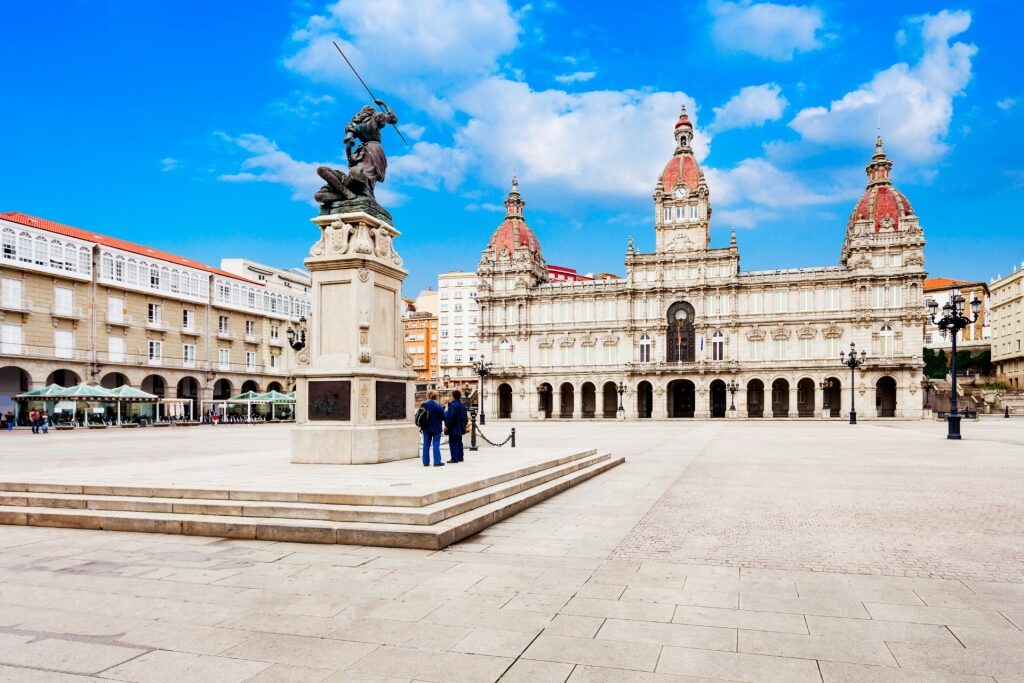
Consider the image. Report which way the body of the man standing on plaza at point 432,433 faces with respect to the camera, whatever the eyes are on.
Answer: away from the camera
